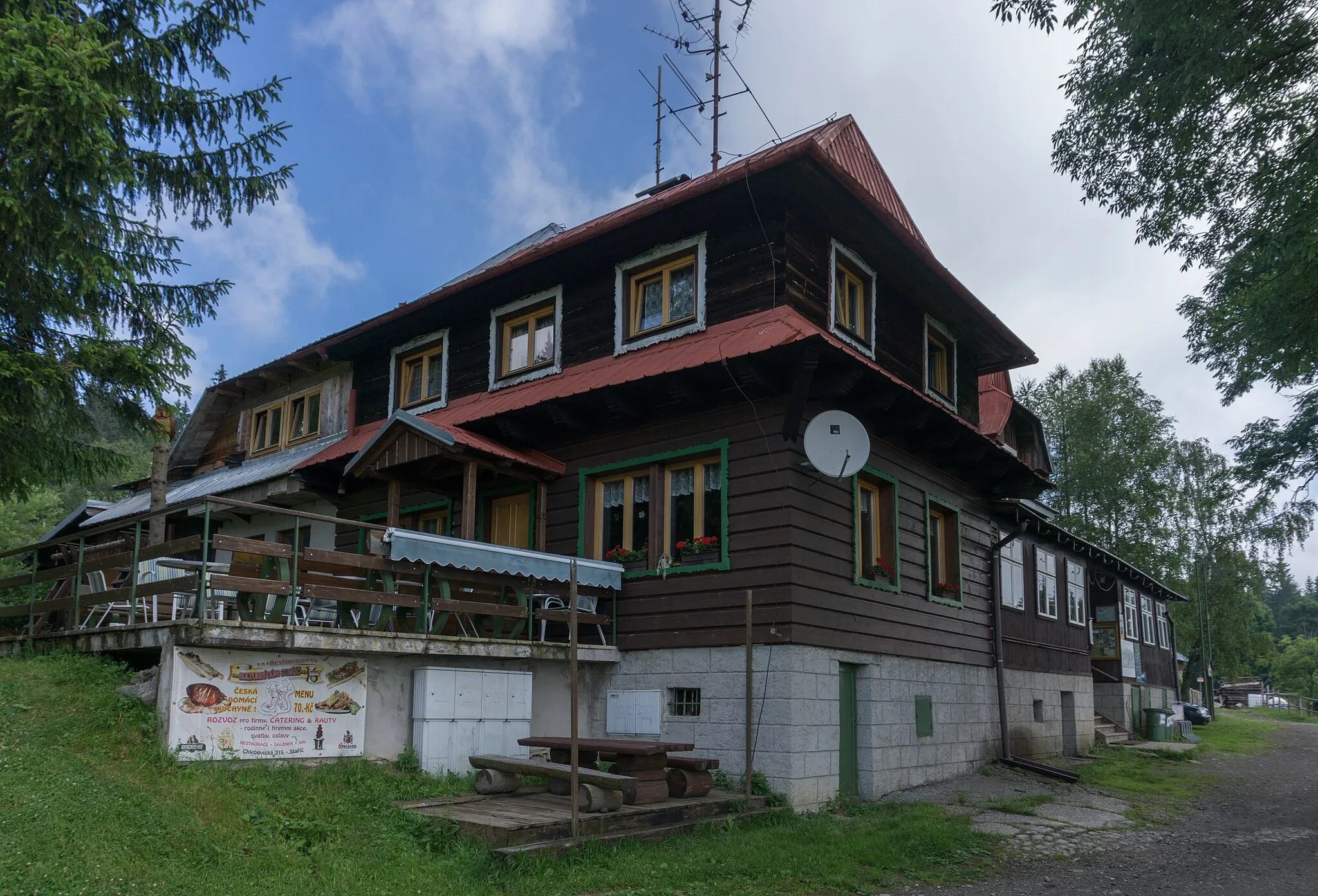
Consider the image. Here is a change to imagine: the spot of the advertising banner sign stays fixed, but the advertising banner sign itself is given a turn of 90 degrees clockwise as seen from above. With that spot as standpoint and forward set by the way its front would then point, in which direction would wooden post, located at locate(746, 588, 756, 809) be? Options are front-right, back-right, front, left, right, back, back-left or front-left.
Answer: back

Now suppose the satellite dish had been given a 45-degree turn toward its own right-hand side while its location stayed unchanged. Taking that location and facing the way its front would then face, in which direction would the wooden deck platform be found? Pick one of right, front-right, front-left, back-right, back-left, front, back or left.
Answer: front

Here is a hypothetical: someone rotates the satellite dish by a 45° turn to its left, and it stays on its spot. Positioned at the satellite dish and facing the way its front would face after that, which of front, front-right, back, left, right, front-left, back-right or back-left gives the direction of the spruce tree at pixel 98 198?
back-right

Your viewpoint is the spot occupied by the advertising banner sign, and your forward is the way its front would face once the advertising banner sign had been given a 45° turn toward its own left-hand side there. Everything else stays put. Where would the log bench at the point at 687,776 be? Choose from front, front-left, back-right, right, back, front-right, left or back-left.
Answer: front-left

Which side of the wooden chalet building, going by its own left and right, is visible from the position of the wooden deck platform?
front

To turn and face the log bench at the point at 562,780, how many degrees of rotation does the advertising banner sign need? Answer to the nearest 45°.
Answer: approximately 45° to its left

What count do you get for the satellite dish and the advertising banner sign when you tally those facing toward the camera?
2

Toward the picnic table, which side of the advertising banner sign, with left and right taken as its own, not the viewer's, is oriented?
left

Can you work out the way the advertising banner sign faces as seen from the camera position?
facing the viewer

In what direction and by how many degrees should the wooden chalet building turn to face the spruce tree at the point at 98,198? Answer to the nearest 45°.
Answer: approximately 45° to its right
